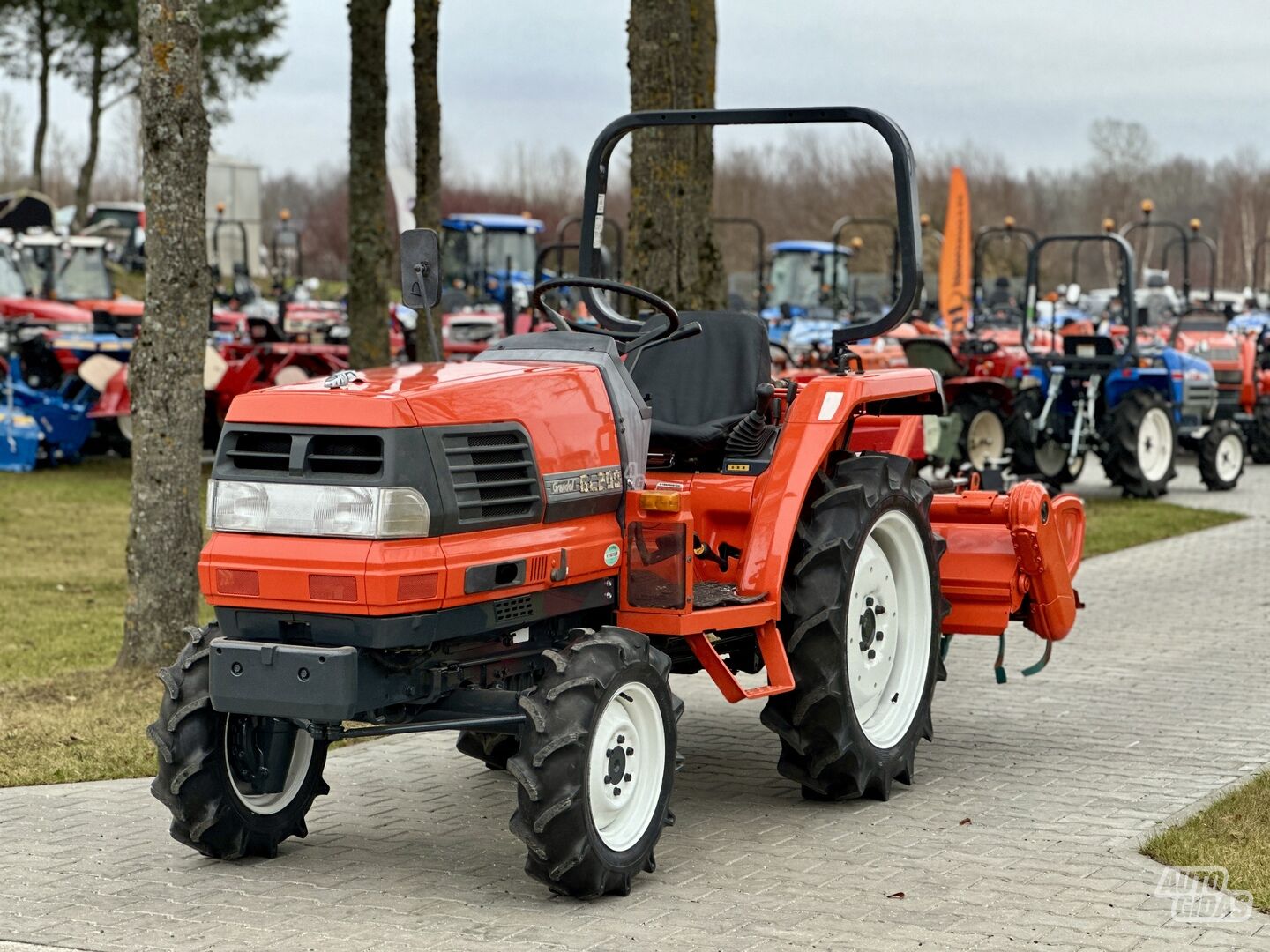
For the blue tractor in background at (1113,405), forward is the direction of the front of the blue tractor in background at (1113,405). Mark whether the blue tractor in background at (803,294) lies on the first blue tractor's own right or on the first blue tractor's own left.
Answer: on the first blue tractor's own left

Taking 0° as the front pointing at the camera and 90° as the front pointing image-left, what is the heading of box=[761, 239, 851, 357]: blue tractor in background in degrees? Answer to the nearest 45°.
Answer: approximately 45°

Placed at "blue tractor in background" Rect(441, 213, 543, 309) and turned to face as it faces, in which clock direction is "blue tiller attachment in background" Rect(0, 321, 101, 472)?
"blue tiller attachment in background" Rect(0, 321, 101, 472) is roughly at 2 o'clock from "blue tractor in background" Rect(441, 213, 543, 309).

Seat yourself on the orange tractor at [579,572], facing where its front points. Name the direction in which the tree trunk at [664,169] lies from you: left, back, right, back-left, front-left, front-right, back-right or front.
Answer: back-right

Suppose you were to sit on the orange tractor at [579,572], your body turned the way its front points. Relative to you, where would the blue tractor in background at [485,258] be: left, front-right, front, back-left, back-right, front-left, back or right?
back-right

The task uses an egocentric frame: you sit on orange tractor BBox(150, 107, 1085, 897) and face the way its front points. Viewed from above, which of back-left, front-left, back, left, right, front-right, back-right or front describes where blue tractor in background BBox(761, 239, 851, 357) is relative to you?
back-right

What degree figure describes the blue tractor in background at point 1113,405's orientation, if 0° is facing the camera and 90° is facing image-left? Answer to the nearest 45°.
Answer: approximately 225°

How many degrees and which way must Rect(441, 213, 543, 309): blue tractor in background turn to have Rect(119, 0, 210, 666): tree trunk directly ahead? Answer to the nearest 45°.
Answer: approximately 45° to its right
